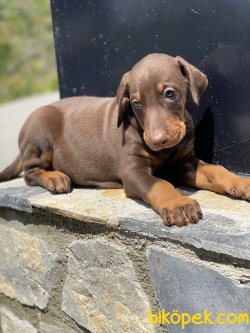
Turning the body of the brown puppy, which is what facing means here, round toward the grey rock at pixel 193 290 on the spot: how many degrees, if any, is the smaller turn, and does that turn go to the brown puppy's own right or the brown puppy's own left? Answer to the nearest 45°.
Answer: approximately 45° to the brown puppy's own right

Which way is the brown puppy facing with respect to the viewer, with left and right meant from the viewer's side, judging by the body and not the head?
facing the viewer and to the right of the viewer
